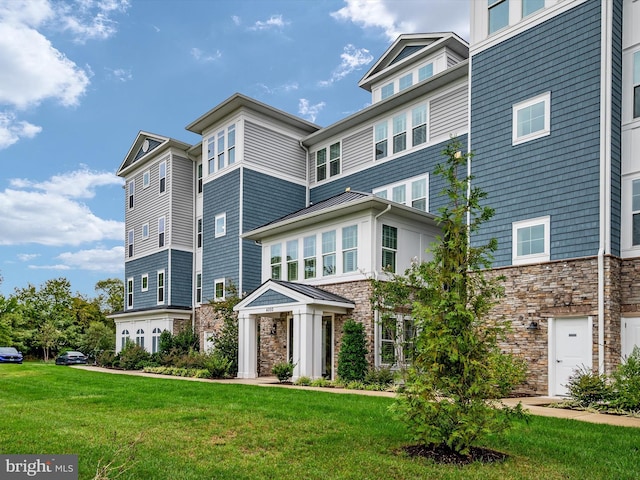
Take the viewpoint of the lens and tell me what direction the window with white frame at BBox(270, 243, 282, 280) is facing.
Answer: facing the viewer and to the left of the viewer

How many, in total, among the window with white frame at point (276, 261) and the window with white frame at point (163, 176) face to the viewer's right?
0

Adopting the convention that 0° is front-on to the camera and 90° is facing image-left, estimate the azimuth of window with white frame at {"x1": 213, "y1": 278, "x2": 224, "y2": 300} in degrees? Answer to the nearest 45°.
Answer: approximately 45°

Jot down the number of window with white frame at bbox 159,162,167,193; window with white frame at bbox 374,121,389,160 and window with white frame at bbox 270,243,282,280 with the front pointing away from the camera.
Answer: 0

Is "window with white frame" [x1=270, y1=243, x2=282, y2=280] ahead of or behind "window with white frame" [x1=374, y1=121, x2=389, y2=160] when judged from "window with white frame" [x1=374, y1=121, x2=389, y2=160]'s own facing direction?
ahead
